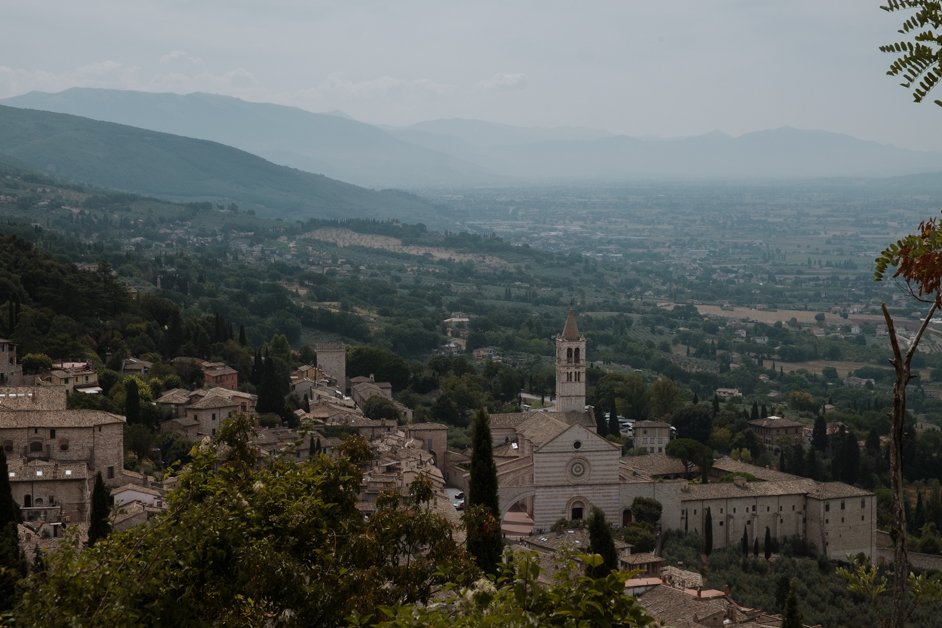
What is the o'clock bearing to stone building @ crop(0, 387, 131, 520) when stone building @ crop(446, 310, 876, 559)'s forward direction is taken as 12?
stone building @ crop(0, 387, 131, 520) is roughly at 2 o'clock from stone building @ crop(446, 310, 876, 559).

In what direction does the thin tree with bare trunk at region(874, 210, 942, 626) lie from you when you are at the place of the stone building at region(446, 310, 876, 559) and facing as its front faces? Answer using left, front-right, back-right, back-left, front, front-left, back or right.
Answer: front

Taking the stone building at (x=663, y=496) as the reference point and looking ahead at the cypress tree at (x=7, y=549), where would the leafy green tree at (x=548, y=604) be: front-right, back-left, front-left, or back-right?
front-left

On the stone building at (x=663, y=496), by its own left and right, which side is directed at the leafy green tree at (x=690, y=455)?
back

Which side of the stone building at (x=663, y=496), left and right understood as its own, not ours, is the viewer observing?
front

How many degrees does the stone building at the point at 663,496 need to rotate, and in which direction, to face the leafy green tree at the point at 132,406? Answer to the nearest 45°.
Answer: approximately 90° to its right

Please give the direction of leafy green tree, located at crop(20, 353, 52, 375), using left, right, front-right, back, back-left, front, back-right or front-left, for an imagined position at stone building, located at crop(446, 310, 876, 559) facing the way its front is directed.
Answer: right

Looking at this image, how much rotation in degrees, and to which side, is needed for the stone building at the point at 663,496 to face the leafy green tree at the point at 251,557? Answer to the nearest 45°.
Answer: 0° — it already faces it

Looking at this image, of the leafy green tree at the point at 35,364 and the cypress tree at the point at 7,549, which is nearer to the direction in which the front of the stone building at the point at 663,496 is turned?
the cypress tree

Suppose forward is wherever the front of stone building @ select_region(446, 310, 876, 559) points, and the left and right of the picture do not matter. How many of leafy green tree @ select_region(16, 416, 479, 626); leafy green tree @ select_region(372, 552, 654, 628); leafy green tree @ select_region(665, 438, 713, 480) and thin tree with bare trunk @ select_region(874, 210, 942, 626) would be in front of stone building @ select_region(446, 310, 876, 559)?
3

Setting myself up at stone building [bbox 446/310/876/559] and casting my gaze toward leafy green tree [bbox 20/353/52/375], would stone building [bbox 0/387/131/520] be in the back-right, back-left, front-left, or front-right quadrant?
front-left
